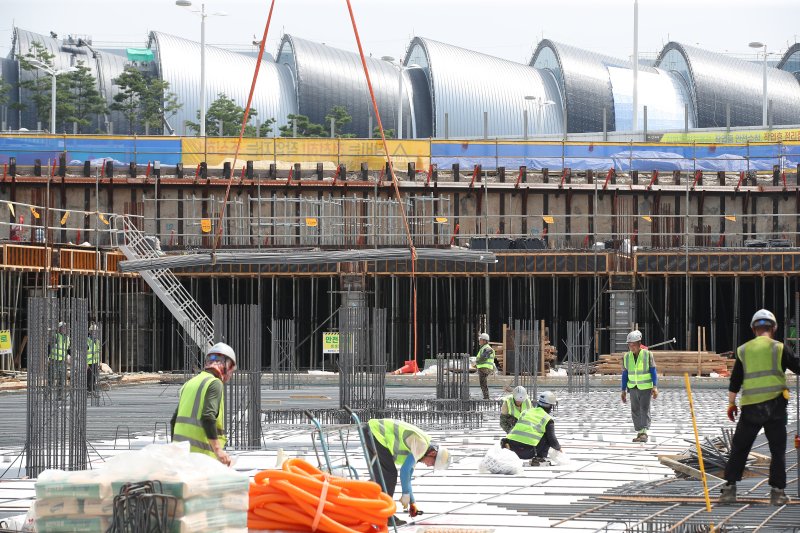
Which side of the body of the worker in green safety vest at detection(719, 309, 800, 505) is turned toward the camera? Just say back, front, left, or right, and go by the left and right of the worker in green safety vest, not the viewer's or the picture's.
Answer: back

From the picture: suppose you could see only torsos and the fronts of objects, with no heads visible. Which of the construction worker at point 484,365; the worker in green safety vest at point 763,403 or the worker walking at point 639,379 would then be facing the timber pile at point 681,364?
the worker in green safety vest

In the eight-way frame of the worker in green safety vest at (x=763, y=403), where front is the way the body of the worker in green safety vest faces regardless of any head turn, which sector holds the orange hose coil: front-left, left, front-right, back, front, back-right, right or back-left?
back-left

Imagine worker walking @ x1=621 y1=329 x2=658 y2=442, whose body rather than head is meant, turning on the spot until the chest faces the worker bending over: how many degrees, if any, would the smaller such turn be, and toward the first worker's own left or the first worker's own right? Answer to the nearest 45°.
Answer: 0° — they already face them

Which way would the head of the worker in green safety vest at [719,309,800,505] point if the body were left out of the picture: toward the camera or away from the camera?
away from the camera

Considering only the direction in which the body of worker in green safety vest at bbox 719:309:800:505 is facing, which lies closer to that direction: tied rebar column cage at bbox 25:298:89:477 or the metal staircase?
the metal staircase

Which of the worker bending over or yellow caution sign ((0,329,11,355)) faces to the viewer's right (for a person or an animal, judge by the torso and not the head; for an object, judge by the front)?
the worker bending over

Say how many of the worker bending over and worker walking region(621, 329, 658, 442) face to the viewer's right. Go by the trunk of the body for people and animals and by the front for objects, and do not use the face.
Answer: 1

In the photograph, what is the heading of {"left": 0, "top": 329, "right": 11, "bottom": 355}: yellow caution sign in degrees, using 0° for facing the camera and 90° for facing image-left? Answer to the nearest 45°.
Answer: approximately 0°
